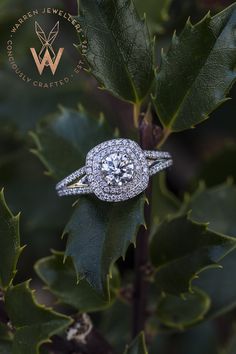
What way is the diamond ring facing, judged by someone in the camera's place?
facing the viewer
